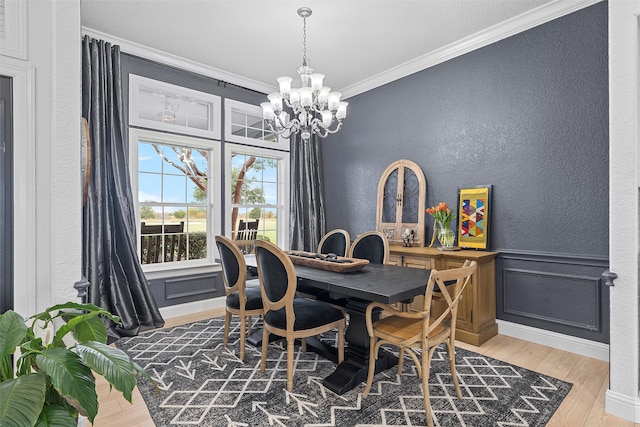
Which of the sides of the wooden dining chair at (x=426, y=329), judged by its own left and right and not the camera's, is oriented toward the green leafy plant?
left

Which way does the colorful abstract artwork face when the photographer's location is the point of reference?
facing the viewer and to the left of the viewer

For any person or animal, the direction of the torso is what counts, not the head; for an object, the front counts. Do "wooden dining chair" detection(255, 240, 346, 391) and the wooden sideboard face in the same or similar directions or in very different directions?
very different directions

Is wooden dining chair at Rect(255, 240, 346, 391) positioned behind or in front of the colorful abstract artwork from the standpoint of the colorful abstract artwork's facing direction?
in front

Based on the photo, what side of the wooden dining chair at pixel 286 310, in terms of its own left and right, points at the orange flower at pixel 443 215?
front

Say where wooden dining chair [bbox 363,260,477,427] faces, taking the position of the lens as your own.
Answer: facing away from the viewer and to the left of the viewer

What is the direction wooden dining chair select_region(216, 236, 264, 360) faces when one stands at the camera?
facing away from the viewer and to the right of the viewer

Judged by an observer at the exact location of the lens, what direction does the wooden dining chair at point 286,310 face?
facing away from the viewer and to the right of the viewer

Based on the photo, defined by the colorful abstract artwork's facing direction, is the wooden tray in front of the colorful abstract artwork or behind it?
in front

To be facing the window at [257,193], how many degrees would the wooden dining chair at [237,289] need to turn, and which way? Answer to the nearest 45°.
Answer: approximately 45° to its left

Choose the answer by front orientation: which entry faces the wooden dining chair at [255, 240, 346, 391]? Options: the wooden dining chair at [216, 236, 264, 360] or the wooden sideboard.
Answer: the wooden sideboard

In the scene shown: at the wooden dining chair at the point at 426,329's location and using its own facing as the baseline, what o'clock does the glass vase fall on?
The glass vase is roughly at 2 o'clock from the wooden dining chair.

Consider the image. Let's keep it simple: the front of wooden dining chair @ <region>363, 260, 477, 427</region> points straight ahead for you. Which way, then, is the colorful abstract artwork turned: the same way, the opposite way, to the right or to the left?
to the left

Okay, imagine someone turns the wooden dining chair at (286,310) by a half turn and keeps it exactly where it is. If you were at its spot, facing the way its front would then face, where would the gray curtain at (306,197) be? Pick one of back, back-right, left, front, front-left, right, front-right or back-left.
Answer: back-right

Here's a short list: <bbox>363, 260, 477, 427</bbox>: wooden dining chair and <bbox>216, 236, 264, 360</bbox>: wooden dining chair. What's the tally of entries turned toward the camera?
0

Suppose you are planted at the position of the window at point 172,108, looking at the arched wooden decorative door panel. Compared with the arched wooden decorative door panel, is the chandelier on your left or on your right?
right

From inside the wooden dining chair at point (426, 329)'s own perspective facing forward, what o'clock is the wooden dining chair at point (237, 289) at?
the wooden dining chair at point (237, 289) is roughly at 11 o'clock from the wooden dining chair at point (426, 329).

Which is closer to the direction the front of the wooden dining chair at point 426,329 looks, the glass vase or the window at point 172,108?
the window
